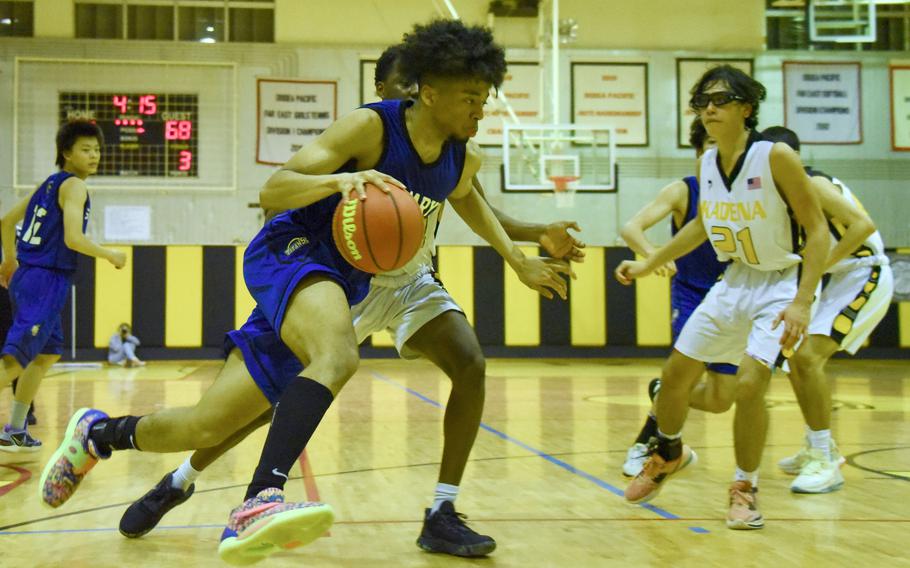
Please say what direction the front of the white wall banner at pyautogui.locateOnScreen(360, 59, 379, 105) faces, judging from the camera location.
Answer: facing the viewer

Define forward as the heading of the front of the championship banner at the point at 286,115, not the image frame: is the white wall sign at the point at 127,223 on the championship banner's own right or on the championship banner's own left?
on the championship banner's own right

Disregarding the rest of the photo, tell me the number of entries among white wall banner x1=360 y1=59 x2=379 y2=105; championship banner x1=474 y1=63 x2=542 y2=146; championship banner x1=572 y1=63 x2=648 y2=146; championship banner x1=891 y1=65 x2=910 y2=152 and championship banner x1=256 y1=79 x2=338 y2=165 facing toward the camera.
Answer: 5

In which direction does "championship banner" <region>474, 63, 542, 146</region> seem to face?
toward the camera

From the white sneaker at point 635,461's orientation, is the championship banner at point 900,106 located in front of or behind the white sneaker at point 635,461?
behind

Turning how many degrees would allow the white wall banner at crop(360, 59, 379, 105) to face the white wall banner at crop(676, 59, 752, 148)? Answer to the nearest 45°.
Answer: approximately 90° to its left

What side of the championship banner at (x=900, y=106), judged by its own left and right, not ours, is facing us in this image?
front

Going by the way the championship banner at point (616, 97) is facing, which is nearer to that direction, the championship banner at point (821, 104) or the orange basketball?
the orange basketball

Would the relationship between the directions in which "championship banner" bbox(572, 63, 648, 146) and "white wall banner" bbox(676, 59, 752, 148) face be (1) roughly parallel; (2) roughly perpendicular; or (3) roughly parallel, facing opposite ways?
roughly parallel

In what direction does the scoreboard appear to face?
toward the camera
